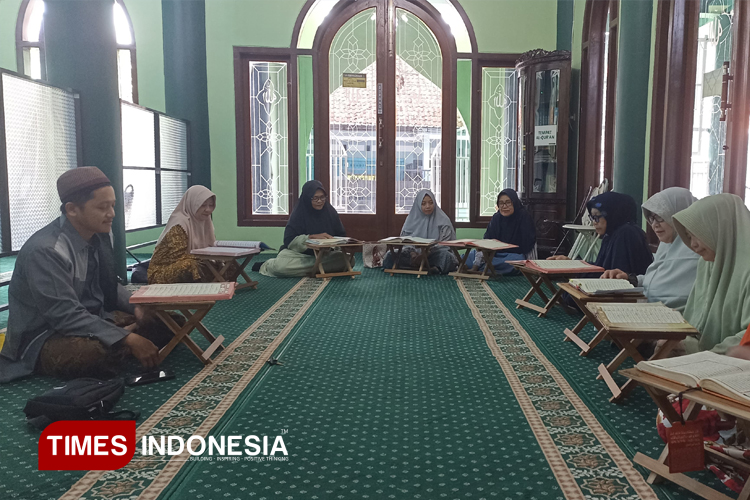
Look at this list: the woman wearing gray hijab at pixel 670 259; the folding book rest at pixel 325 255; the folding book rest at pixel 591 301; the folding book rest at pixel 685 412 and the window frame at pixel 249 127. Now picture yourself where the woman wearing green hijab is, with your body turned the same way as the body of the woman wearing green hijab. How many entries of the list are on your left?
1

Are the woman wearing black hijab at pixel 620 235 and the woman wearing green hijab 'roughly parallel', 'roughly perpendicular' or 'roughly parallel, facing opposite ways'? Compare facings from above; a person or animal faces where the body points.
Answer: roughly parallel

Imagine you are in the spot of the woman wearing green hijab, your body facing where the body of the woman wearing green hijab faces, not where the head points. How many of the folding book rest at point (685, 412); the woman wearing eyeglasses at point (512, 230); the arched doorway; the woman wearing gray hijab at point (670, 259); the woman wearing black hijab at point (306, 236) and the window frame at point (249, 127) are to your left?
1

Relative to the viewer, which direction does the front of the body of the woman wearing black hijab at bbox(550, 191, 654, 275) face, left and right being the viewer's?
facing to the left of the viewer

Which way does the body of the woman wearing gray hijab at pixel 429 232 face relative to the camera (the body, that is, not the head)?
toward the camera

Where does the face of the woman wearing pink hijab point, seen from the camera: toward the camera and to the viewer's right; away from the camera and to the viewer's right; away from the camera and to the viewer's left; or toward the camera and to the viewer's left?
toward the camera and to the viewer's right

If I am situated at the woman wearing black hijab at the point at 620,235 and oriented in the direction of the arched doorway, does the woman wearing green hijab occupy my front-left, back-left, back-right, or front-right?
back-left

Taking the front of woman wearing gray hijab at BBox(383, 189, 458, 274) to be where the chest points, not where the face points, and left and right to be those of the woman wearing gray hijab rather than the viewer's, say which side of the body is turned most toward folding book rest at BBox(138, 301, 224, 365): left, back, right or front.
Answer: front

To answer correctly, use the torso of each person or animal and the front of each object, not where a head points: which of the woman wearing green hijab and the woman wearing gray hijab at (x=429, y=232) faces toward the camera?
the woman wearing gray hijab

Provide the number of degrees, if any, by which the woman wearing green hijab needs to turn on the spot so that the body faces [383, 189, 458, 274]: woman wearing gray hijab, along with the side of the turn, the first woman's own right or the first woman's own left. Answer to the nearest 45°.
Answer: approximately 45° to the first woman's own right

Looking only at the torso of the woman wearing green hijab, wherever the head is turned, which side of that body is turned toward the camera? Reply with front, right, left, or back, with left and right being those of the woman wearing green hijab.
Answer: left

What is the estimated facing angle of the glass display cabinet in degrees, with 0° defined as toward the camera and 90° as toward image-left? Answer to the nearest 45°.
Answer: approximately 45°

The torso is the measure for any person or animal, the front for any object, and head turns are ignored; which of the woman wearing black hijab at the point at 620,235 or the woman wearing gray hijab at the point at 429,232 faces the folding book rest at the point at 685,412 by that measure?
the woman wearing gray hijab
